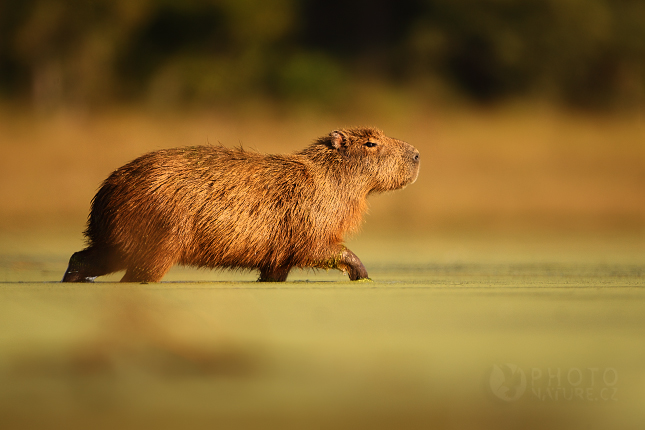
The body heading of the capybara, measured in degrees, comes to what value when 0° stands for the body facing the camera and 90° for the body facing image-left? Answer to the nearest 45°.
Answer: approximately 270°
